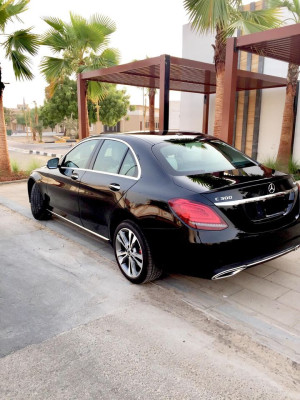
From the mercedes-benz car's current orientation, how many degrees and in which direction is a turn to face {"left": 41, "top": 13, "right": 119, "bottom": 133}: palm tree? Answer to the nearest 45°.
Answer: approximately 45° to its right

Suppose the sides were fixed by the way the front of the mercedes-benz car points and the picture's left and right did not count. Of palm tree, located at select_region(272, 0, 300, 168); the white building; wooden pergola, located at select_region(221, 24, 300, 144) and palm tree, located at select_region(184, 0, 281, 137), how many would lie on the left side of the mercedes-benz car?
0

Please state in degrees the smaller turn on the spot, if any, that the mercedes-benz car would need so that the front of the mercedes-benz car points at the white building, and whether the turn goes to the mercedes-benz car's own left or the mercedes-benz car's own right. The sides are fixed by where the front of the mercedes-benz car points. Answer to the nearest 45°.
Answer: approximately 45° to the mercedes-benz car's own right

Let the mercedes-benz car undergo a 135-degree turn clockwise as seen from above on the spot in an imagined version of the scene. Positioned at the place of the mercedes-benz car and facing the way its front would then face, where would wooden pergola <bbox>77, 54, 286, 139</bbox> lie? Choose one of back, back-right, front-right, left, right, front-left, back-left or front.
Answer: left

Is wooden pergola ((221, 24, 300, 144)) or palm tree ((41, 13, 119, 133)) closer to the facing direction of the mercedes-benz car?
the palm tree

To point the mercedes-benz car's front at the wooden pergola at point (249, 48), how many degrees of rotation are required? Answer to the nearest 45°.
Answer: approximately 45° to its right

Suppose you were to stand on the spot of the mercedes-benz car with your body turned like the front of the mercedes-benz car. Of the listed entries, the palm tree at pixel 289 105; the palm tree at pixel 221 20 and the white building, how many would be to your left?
0

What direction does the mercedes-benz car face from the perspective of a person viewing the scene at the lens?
facing away from the viewer and to the left of the viewer

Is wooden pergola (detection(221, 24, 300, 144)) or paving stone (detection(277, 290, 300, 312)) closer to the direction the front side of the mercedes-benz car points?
the wooden pergola

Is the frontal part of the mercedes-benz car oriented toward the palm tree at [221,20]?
no

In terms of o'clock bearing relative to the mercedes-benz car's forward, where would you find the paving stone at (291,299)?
The paving stone is roughly at 5 o'clock from the mercedes-benz car.

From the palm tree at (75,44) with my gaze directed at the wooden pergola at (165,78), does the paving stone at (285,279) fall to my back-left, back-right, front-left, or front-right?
front-right

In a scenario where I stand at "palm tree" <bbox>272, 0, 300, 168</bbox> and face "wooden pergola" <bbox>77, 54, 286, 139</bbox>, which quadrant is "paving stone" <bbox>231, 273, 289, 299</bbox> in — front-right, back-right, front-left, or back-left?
front-left
